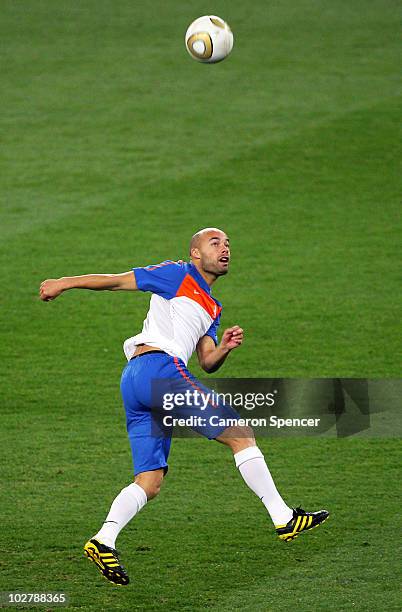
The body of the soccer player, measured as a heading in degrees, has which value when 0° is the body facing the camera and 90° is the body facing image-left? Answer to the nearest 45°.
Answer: approximately 270°
